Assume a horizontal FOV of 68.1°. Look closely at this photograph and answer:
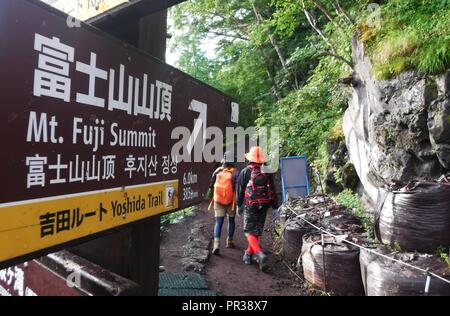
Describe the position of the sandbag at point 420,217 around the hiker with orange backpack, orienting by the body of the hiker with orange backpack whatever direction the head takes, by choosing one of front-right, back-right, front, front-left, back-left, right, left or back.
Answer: back-right

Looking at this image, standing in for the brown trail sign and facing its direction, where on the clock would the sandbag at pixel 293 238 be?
The sandbag is roughly at 9 o'clock from the brown trail sign.

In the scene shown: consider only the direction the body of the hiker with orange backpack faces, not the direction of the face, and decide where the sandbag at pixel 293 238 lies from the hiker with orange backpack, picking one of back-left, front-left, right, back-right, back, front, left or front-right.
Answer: back-right

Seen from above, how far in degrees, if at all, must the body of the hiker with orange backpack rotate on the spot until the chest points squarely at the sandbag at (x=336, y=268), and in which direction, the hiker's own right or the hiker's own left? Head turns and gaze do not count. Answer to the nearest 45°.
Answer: approximately 135° to the hiker's own right

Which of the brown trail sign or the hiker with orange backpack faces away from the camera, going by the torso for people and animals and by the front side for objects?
the hiker with orange backpack

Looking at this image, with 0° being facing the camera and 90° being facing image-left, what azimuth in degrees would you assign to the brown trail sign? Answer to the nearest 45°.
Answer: approximately 315°

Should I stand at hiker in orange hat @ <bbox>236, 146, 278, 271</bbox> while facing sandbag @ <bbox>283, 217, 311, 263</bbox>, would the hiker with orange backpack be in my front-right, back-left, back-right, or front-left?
back-left

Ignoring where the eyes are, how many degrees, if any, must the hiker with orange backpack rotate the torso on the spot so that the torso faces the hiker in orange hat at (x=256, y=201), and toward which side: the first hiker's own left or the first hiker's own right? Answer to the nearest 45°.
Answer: approximately 135° to the first hiker's own right

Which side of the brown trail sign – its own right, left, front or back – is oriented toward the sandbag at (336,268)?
left

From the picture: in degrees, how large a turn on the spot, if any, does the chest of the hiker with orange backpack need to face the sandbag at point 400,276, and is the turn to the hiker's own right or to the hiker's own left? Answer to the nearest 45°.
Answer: approximately 135° to the hiker's own right

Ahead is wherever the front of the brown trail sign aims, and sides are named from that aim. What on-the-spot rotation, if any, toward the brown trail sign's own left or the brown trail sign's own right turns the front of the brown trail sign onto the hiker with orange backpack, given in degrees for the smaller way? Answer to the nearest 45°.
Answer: approximately 90° to the brown trail sign's own left

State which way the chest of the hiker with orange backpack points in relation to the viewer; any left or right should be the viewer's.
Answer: facing away from the viewer

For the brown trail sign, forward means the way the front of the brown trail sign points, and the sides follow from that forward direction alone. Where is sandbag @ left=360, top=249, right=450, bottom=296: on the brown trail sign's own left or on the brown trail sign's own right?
on the brown trail sign's own left
